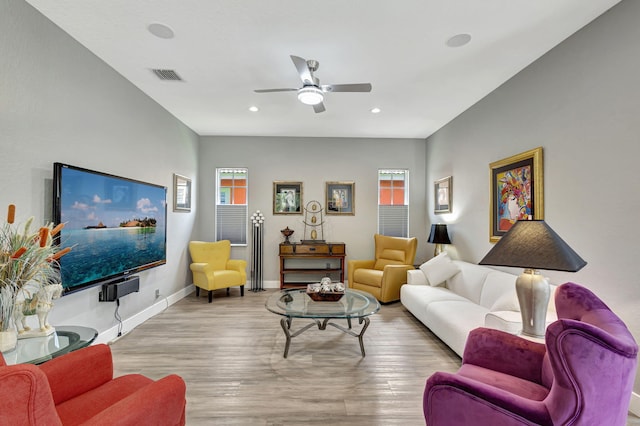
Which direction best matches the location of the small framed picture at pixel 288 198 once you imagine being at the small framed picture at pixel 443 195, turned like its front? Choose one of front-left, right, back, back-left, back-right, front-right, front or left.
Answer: front-right

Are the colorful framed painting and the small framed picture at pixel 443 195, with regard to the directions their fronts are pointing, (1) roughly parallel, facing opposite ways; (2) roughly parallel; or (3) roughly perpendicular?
roughly parallel

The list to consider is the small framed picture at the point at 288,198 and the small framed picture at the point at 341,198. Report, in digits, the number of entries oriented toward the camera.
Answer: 2

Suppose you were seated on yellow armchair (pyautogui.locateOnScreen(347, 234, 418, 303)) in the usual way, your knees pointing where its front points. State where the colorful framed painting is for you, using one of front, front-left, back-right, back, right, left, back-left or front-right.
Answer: left

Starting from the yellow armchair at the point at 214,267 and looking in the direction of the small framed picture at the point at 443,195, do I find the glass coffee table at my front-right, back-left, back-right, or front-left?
front-right

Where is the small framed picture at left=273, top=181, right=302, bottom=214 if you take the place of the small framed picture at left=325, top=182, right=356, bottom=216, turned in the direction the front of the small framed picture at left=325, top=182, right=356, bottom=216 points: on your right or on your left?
on your right

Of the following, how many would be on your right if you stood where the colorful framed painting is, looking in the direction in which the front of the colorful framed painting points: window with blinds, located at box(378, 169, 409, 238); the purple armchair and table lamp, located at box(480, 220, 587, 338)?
1

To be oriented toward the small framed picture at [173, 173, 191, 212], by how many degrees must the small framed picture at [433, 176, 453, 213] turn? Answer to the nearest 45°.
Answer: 0° — it already faces it

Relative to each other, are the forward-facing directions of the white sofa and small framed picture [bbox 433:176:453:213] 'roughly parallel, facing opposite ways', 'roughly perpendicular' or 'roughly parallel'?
roughly parallel

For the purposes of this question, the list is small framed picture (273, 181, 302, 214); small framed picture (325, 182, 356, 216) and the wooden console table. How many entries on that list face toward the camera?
3

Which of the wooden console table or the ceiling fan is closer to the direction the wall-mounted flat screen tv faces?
the ceiling fan

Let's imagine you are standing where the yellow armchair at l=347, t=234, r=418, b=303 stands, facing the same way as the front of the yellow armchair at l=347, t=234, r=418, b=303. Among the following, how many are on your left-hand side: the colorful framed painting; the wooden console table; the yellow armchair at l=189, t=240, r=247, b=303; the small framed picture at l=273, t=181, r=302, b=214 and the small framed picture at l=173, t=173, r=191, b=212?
1

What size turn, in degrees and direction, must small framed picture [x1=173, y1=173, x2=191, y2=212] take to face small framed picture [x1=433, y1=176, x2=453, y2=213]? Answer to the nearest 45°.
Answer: approximately 45° to its left

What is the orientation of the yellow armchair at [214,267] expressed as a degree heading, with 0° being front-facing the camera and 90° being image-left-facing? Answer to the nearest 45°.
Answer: approximately 315°

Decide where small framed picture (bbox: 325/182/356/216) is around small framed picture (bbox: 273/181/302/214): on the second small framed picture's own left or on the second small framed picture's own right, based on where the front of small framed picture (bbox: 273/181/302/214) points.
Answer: on the second small framed picture's own left

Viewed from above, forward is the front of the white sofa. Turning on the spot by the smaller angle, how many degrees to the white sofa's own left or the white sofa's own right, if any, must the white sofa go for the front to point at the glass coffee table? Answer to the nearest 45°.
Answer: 0° — it already faces it

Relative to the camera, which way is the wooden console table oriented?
toward the camera
